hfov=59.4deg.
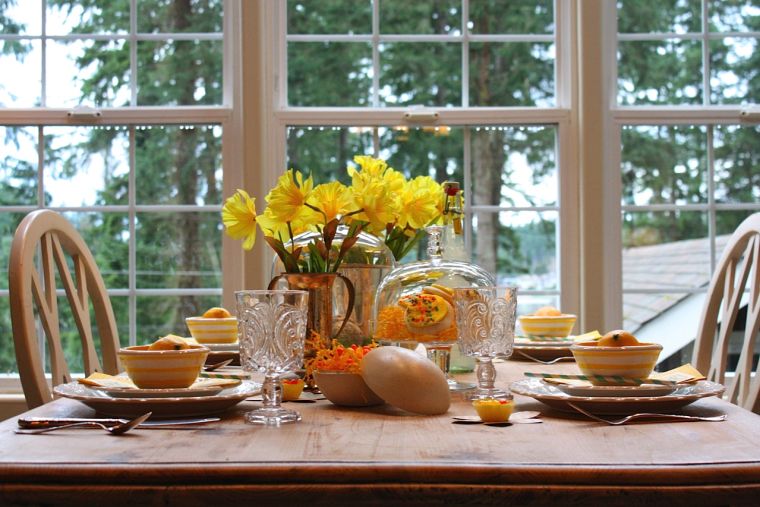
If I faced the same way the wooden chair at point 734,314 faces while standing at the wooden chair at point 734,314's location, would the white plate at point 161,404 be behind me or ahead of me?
ahead

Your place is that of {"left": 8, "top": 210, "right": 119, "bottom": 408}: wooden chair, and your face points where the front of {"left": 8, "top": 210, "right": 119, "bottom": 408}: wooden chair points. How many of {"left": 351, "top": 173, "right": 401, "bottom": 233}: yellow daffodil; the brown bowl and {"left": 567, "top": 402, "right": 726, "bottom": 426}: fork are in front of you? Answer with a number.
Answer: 3

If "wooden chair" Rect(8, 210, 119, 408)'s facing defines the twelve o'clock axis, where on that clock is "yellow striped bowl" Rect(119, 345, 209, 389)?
The yellow striped bowl is roughly at 1 o'clock from the wooden chair.

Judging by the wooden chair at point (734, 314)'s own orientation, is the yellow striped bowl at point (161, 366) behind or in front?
in front

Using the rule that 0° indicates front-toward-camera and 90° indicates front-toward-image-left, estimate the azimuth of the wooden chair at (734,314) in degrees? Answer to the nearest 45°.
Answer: approximately 45°

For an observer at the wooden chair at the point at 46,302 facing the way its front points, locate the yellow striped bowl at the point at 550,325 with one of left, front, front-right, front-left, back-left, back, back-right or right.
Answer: front-left

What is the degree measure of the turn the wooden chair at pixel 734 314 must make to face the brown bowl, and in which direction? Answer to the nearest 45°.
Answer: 0° — it already faces it

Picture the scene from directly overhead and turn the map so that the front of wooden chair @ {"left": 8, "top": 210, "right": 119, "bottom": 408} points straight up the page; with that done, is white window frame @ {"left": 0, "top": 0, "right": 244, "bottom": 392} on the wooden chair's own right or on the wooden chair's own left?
on the wooden chair's own left

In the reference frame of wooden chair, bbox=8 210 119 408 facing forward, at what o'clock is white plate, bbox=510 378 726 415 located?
The white plate is roughly at 12 o'clock from the wooden chair.

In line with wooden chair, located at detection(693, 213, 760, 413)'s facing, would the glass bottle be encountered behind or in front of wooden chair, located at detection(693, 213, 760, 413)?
in front
